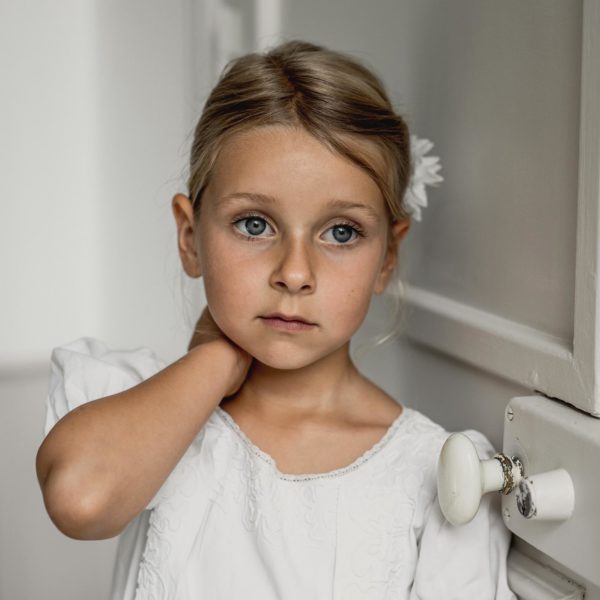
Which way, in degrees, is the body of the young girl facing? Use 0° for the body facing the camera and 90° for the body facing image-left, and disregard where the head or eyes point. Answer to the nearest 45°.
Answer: approximately 0°
